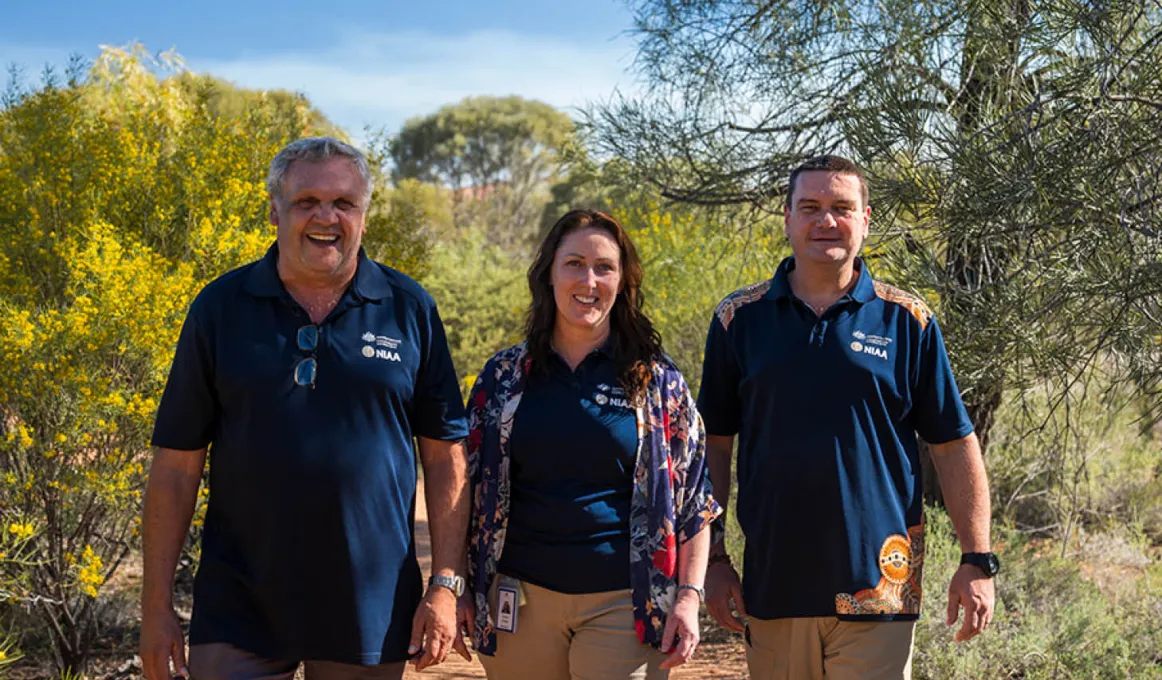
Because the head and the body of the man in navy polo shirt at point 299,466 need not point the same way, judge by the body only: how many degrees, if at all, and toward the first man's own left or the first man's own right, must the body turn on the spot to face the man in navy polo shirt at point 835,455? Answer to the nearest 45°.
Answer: approximately 90° to the first man's own left

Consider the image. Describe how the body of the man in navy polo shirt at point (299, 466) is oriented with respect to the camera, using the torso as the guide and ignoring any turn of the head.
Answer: toward the camera

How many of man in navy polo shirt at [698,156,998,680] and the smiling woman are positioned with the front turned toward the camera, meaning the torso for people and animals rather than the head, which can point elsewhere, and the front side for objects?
2

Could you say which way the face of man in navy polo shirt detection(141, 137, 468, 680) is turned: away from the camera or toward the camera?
toward the camera

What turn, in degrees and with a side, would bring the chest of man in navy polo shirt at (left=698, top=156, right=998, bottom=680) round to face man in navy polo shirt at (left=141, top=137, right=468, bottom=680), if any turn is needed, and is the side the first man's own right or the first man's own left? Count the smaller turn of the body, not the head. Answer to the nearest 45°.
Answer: approximately 45° to the first man's own right

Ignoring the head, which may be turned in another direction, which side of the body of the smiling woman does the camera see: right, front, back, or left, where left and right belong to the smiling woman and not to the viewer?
front

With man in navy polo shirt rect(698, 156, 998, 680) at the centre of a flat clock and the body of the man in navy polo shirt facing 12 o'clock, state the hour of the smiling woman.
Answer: The smiling woman is roughly at 2 o'clock from the man in navy polo shirt.

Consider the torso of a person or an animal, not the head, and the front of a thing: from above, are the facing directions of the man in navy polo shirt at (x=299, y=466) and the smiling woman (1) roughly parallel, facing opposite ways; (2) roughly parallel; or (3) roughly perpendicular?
roughly parallel

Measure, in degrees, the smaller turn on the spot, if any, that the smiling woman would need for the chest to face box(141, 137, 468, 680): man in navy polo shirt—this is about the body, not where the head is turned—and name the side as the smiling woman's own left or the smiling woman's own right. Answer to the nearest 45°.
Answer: approximately 90° to the smiling woman's own right

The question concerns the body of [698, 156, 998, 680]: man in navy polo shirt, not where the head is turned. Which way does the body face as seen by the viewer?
toward the camera

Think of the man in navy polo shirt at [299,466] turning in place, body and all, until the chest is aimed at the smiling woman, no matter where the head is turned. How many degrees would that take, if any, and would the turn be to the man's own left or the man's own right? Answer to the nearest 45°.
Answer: approximately 90° to the man's own left

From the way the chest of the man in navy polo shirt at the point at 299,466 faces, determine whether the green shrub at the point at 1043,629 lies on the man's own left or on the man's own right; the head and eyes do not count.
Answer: on the man's own left
